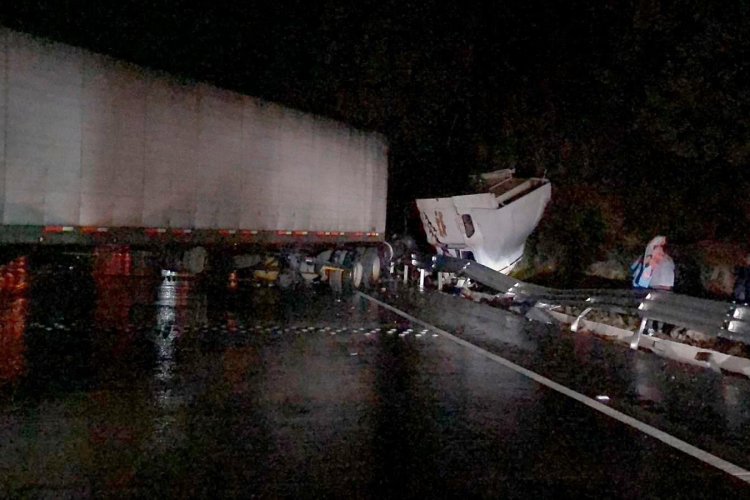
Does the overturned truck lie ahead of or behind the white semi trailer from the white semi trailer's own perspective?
ahead

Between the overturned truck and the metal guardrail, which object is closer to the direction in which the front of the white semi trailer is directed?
the overturned truck

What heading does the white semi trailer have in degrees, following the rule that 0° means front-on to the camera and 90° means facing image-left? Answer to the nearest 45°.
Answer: approximately 225°

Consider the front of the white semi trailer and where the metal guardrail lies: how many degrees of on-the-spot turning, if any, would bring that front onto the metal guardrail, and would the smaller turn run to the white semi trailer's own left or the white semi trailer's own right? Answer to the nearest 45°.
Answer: approximately 90° to the white semi trailer's own right
